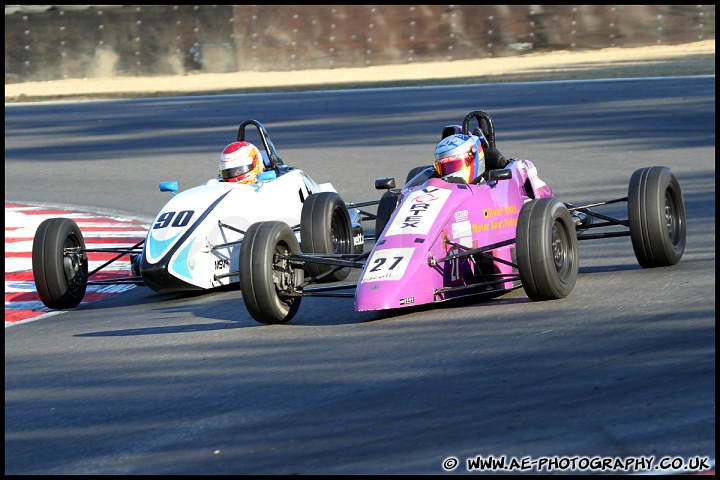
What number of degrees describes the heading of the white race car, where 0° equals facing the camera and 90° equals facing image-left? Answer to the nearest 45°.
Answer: approximately 45°
